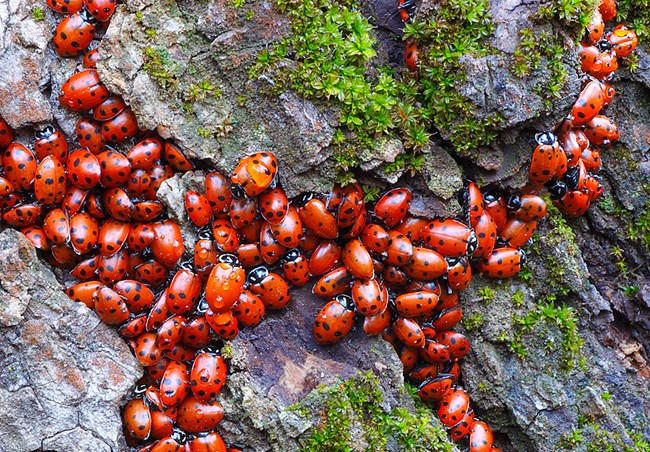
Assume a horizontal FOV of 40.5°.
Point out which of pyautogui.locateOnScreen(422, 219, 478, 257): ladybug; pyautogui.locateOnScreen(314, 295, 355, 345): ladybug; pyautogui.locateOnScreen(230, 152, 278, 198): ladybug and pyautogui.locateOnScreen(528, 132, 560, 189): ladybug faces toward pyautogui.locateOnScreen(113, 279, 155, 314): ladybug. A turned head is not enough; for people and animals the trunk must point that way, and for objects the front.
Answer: pyautogui.locateOnScreen(230, 152, 278, 198): ladybug

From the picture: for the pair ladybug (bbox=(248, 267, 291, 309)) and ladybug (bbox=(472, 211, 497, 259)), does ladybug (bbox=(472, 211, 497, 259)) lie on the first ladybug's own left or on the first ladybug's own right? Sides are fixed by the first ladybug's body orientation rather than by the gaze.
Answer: on the first ladybug's own right

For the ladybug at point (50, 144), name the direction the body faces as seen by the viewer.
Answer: away from the camera

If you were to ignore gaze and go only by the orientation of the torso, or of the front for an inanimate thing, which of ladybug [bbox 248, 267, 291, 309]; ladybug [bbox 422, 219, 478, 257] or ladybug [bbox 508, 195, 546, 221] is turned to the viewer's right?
ladybug [bbox 422, 219, 478, 257]

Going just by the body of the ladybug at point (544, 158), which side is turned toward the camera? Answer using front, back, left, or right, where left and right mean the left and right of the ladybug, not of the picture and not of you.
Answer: back

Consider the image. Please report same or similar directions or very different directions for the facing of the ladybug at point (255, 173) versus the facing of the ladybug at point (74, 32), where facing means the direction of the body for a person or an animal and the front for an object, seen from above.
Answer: very different directions

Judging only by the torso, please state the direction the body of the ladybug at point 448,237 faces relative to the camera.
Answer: to the viewer's right

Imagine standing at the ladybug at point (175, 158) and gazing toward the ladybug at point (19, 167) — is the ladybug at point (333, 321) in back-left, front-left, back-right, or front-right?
back-left

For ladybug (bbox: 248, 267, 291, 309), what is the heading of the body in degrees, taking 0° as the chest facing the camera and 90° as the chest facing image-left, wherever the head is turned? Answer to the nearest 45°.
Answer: approximately 135°

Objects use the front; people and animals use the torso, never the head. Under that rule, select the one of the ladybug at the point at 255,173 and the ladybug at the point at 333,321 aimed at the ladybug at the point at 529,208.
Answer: the ladybug at the point at 333,321

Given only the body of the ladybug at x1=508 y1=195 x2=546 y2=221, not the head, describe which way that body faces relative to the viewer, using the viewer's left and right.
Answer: facing to the left of the viewer

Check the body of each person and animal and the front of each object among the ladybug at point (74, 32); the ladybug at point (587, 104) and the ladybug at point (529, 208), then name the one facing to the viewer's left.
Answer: the ladybug at point (529, 208)
